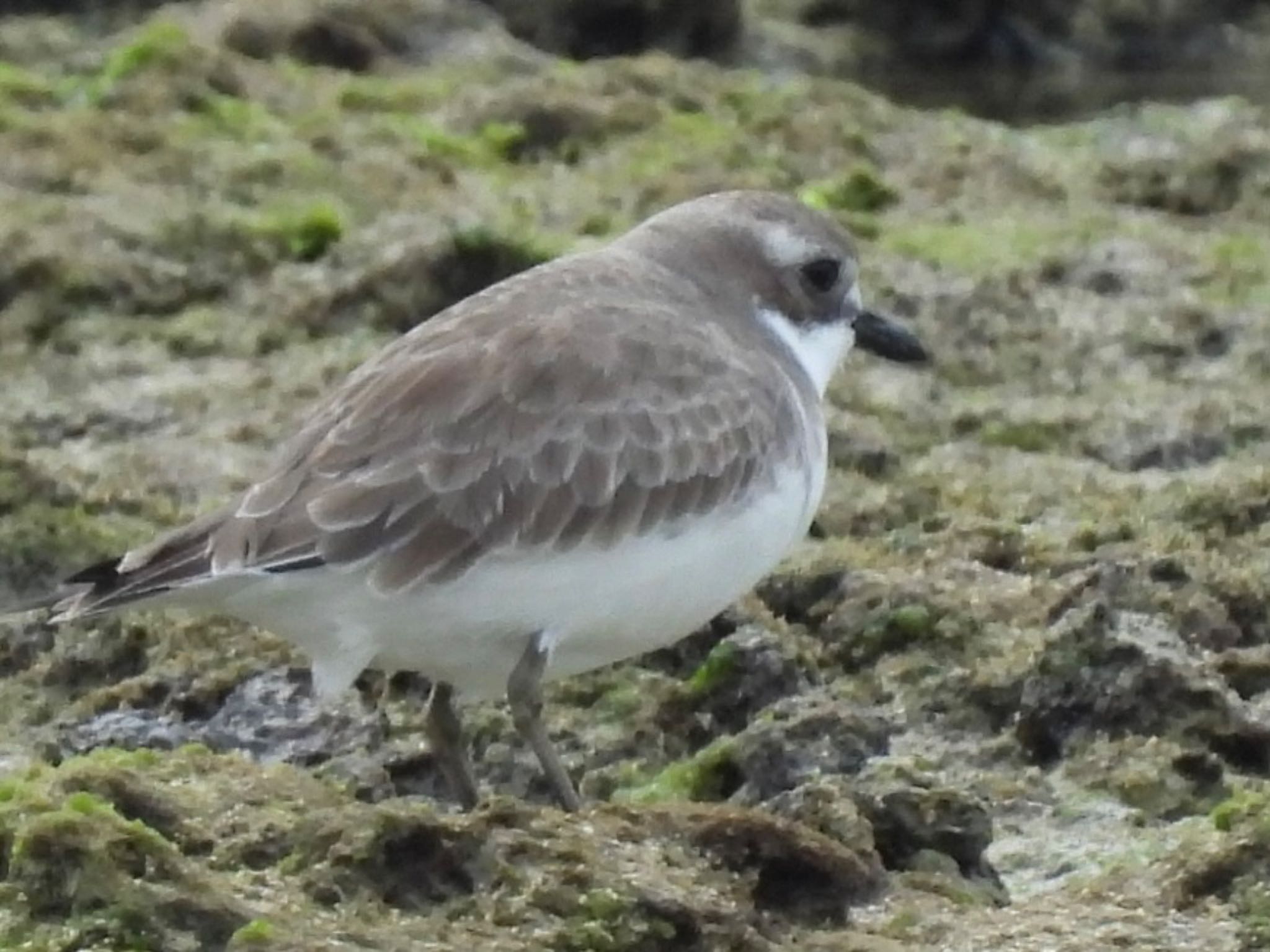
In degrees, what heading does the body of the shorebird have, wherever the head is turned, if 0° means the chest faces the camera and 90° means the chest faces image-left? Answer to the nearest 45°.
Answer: approximately 270°
